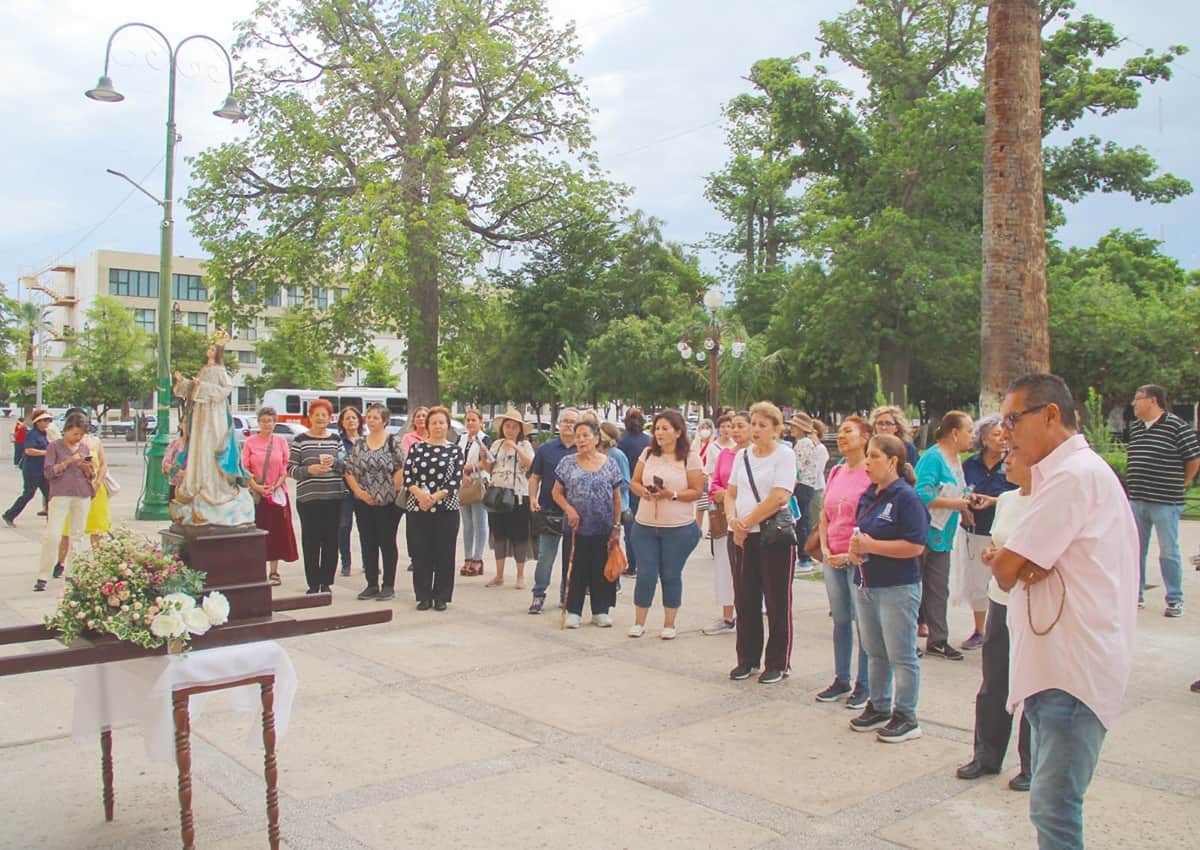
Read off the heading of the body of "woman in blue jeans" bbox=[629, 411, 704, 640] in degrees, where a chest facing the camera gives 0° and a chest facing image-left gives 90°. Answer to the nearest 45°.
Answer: approximately 45°

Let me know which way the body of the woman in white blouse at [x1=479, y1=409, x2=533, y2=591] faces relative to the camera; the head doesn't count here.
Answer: toward the camera

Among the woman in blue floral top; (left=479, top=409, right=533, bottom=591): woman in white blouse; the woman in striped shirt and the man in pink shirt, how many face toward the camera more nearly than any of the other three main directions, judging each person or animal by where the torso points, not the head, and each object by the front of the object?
3

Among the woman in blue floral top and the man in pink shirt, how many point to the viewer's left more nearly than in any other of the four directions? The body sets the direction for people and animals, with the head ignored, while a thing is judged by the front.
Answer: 1

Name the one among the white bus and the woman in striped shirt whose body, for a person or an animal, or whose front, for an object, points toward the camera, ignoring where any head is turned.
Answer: the woman in striped shirt

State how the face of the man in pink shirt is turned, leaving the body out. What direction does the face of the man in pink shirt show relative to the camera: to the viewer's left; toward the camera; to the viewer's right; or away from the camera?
to the viewer's left

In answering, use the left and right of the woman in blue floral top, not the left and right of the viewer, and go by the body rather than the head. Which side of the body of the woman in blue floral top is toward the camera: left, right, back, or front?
front

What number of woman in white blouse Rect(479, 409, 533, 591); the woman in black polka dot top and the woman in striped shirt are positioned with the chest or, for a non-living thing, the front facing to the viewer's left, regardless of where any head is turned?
0

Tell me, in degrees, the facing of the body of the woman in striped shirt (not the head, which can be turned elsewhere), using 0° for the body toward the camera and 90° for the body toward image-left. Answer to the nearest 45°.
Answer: approximately 0°

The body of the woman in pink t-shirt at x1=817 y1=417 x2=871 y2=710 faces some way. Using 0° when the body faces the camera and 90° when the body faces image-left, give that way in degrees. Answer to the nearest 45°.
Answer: approximately 45°

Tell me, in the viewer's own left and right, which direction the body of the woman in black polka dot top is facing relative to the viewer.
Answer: facing the viewer
